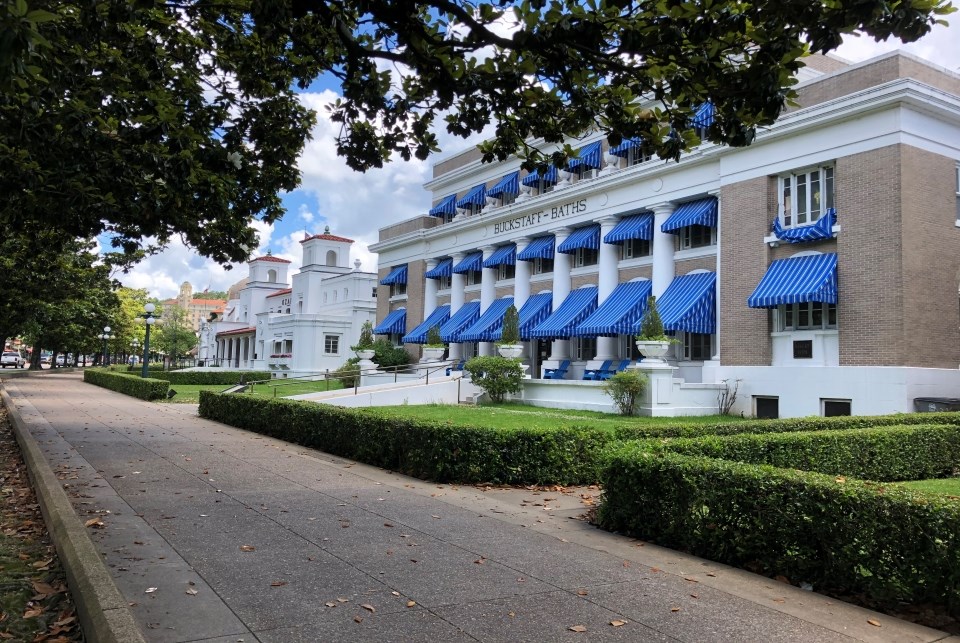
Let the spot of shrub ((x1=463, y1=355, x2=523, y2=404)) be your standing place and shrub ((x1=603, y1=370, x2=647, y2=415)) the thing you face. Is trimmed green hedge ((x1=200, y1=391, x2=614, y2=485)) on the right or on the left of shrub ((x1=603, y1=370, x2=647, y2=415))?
right

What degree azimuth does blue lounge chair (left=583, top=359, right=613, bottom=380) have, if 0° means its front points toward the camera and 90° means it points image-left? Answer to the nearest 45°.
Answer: approximately 45°

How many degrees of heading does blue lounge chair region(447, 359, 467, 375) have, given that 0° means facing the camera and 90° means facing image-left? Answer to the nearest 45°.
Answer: approximately 45°

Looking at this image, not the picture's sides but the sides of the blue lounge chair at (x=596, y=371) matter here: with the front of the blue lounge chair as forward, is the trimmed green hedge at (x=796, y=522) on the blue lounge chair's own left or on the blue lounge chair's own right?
on the blue lounge chair's own left

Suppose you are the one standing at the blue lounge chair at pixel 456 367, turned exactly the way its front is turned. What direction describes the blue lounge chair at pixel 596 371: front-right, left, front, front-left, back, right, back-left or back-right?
left

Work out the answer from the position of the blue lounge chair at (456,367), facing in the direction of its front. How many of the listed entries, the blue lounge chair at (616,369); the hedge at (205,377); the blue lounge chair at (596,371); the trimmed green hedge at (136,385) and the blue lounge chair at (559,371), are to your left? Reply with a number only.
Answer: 3

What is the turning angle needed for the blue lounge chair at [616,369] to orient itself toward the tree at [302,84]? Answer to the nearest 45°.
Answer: approximately 45° to its left

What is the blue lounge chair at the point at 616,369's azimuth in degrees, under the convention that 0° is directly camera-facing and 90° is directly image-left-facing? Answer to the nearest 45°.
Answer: approximately 45°

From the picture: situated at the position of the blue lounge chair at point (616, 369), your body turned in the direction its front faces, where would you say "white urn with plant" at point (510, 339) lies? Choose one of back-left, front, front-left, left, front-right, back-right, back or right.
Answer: front-right

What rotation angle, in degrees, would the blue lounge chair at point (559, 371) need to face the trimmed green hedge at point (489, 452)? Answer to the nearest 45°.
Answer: approximately 45° to its left
